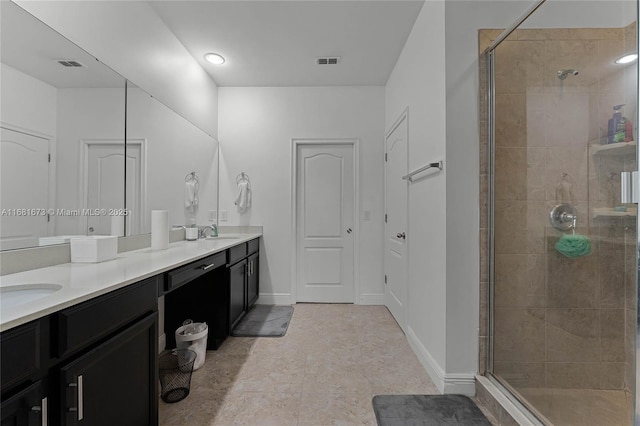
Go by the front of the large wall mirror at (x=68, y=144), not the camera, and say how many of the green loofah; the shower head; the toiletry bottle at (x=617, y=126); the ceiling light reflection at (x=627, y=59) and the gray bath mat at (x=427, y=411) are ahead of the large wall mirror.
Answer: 5

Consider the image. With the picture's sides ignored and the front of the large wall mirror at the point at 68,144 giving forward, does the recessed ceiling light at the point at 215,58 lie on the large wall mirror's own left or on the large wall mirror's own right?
on the large wall mirror's own left

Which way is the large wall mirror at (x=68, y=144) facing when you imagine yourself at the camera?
facing the viewer and to the right of the viewer

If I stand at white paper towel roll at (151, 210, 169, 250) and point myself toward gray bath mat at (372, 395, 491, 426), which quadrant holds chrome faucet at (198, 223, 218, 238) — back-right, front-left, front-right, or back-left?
back-left

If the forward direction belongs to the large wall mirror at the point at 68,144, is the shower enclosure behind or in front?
in front

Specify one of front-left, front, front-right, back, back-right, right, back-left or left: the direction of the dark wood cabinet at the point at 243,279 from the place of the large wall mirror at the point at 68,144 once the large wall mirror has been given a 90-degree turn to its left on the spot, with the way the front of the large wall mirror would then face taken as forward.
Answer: front

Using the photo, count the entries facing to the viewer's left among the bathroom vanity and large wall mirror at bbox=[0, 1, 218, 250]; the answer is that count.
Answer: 0

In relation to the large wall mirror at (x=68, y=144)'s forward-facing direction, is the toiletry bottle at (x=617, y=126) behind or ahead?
ahead

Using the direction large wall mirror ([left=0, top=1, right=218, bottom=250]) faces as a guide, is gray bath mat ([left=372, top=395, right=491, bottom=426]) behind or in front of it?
in front
